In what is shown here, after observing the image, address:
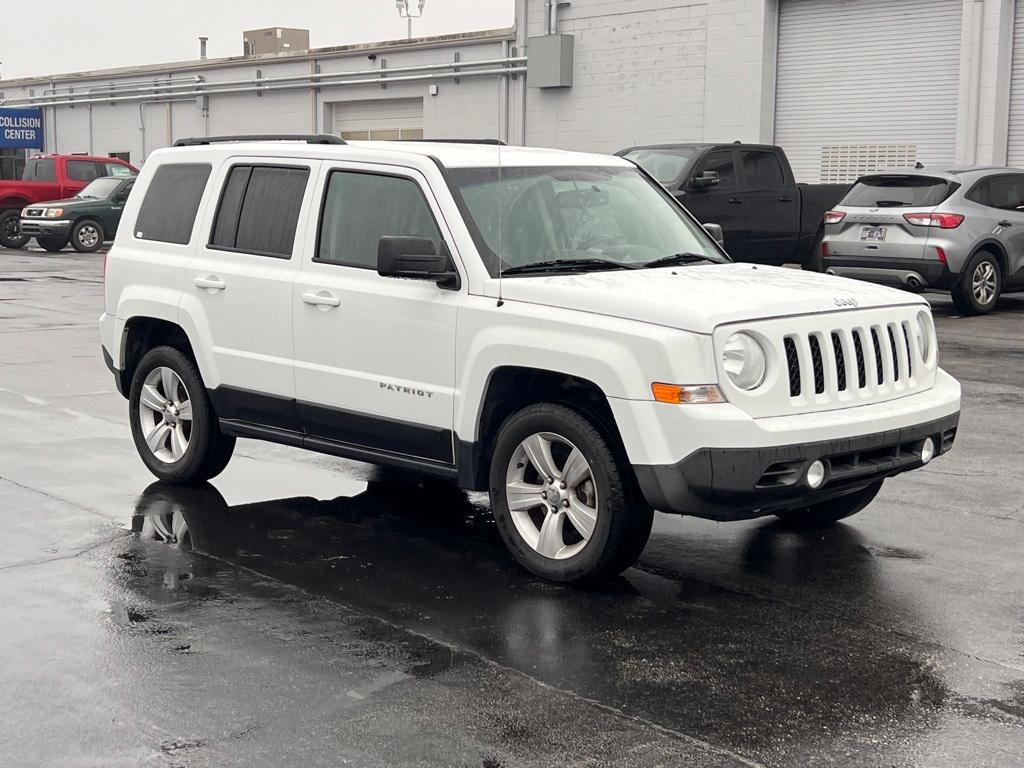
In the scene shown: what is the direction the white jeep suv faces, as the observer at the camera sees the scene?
facing the viewer and to the right of the viewer

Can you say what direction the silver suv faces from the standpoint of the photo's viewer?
facing away from the viewer and to the right of the viewer

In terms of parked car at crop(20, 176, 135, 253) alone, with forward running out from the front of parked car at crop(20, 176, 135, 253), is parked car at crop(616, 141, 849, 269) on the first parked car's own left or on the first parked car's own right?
on the first parked car's own left

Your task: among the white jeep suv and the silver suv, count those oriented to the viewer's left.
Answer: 0

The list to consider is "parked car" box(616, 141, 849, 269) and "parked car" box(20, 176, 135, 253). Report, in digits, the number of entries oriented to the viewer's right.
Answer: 0

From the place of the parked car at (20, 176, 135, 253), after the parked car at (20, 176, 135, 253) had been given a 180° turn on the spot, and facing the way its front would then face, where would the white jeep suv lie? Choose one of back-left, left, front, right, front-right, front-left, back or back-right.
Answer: back-right

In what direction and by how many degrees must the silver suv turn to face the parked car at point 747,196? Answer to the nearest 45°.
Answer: approximately 90° to its left

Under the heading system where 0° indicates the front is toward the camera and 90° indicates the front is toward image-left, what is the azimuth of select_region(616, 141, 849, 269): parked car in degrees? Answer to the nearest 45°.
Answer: approximately 45°

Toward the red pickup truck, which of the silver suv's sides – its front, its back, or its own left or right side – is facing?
left

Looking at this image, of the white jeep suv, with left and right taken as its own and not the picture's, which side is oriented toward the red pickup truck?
back
